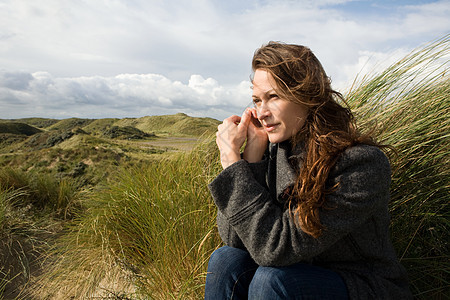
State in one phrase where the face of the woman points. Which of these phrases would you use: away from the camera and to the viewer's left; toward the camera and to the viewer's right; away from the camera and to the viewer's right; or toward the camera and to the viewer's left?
toward the camera and to the viewer's left

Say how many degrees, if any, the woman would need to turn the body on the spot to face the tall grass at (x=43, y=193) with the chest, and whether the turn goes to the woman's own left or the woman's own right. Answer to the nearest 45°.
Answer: approximately 90° to the woman's own right

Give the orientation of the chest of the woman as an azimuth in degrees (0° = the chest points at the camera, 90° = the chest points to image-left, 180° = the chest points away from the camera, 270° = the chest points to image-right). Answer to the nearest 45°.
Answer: approximately 45°

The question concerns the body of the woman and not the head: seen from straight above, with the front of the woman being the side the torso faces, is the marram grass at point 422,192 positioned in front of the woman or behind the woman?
behind

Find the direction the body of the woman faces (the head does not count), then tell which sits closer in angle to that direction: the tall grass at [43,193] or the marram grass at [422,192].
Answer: the tall grass
